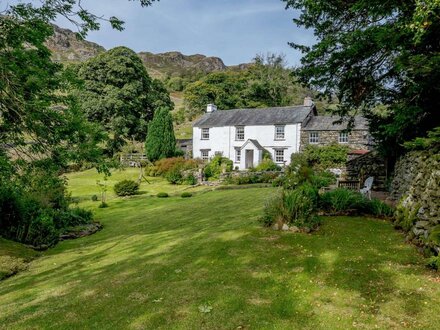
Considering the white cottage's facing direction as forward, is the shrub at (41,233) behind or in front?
in front

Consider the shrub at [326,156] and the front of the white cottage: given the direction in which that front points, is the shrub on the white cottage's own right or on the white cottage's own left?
on the white cottage's own left

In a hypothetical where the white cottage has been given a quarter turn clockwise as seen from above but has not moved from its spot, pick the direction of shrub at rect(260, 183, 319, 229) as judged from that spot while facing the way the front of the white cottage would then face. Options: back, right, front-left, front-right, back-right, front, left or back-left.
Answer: back-left

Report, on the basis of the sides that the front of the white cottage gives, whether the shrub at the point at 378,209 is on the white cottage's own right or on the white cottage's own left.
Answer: on the white cottage's own left

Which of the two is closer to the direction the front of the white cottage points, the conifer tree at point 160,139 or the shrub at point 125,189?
the shrub

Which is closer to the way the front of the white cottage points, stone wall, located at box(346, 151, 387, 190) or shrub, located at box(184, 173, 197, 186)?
the shrub

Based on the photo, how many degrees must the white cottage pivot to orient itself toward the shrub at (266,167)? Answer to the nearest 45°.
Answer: approximately 45° to its left

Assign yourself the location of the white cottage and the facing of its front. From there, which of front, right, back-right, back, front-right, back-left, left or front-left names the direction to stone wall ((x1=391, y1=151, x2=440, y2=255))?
front-left

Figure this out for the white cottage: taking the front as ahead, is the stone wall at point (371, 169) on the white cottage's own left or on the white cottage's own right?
on the white cottage's own left

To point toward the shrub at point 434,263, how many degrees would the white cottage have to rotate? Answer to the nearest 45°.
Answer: approximately 45° to its left

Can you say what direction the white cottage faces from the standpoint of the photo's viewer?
facing the viewer and to the left of the viewer

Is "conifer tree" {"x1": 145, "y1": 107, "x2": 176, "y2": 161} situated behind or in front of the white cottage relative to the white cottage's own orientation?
in front

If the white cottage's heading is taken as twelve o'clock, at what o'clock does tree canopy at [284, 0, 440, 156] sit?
The tree canopy is roughly at 10 o'clock from the white cottage.

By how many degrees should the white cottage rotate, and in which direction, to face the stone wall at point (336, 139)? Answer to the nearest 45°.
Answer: approximately 135° to its left
